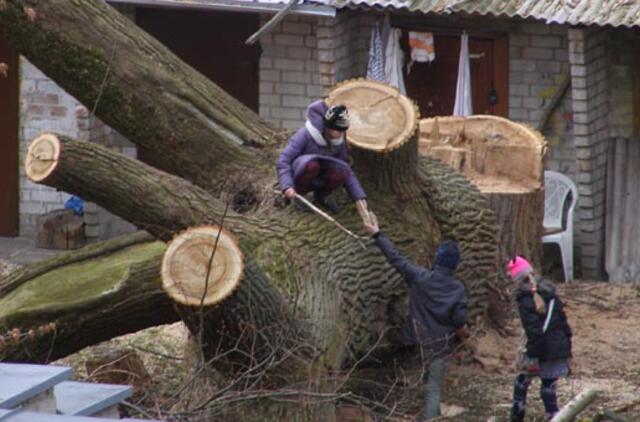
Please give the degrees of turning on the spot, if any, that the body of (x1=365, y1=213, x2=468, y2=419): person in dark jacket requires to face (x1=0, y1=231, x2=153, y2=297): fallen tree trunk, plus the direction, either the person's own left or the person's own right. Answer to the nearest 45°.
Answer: approximately 90° to the person's own left

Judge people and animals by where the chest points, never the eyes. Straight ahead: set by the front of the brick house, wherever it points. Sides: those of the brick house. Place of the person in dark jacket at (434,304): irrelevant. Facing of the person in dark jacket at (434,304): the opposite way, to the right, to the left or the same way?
the opposite way

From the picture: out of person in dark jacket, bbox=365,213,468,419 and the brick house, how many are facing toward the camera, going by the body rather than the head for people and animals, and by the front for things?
1

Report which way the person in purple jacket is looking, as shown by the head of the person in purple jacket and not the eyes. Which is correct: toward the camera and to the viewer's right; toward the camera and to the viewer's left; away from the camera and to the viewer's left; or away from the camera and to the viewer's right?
toward the camera and to the viewer's right

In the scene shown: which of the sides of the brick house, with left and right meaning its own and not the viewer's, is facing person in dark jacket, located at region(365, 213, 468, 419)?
front

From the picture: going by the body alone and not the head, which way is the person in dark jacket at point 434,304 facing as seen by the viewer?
away from the camera

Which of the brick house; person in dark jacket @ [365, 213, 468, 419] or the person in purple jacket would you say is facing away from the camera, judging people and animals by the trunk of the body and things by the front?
the person in dark jacket

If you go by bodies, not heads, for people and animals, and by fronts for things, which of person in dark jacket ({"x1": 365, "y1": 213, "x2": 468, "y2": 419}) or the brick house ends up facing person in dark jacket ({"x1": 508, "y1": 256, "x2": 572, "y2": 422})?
the brick house

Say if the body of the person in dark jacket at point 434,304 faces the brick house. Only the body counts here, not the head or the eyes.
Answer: yes

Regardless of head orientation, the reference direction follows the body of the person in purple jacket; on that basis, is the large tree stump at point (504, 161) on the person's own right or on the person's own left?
on the person's own left

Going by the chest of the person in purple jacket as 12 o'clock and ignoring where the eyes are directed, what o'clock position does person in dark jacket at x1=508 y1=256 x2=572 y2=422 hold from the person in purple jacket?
The person in dark jacket is roughly at 11 o'clock from the person in purple jacket.

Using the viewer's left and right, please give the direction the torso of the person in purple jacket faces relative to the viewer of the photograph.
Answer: facing the viewer and to the right of the viewer

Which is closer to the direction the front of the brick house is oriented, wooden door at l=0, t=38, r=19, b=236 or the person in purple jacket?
the person in purple jacket

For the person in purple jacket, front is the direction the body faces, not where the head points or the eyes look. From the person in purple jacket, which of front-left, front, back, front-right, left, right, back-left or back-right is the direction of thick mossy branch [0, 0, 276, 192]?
back-right

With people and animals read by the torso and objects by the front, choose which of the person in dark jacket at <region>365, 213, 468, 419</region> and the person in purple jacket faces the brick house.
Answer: the person in dark jacket
